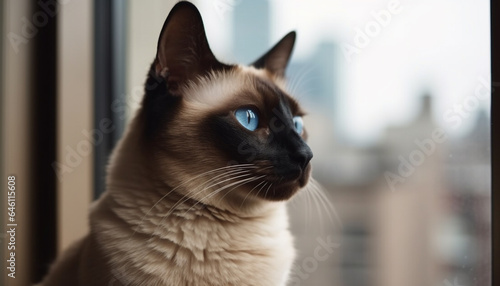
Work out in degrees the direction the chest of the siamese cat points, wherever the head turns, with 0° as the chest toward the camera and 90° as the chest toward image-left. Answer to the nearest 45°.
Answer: approximately 315°
